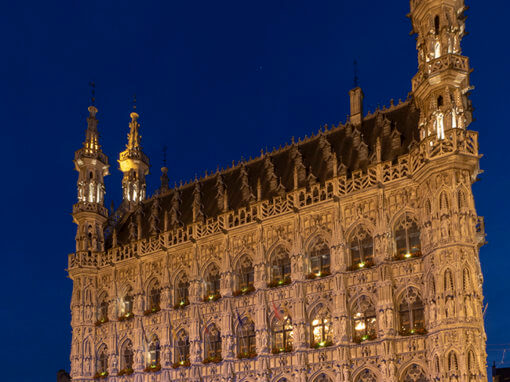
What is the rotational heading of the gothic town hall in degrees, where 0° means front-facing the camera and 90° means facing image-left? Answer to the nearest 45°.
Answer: approximately 45°
